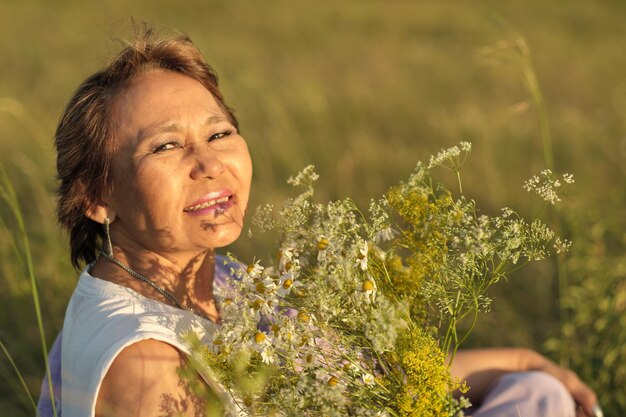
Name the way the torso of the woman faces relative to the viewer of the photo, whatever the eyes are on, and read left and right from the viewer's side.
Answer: facing to the right of the viewer
